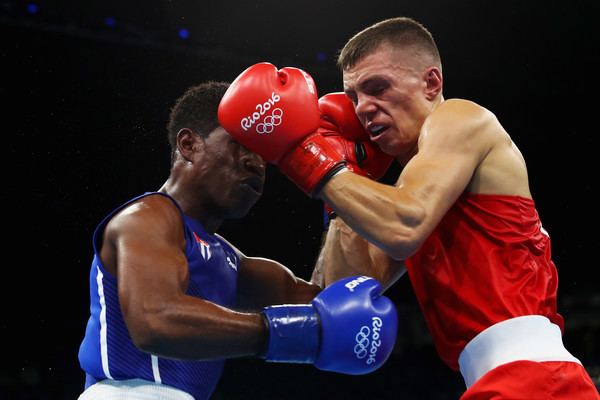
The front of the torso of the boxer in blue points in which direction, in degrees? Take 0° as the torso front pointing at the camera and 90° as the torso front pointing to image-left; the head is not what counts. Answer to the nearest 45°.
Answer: approximately 270°

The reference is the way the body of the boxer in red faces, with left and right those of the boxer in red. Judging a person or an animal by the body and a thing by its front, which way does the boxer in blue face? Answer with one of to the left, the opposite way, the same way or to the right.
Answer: the opposite way

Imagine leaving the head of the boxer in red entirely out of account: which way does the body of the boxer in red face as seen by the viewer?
to the viewer's left
